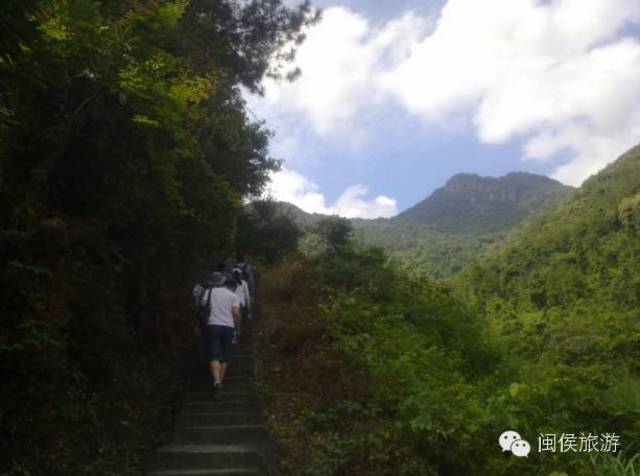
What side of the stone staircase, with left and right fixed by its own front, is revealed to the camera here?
front

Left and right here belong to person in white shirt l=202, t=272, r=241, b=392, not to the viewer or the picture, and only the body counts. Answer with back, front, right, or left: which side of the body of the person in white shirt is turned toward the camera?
back

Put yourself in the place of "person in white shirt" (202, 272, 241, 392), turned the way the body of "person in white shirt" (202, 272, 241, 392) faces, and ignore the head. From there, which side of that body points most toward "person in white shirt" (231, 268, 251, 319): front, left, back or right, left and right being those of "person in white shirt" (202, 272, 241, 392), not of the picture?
front

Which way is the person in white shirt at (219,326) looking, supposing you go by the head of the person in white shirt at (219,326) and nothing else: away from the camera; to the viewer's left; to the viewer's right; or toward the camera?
away from the camera
